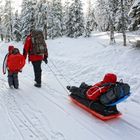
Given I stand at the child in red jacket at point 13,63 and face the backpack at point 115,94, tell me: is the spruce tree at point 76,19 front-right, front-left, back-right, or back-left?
back-left

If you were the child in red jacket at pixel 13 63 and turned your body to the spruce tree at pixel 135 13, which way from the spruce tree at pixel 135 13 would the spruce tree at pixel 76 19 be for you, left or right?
left

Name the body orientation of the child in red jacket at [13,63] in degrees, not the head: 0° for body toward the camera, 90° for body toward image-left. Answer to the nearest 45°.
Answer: approximately 180°

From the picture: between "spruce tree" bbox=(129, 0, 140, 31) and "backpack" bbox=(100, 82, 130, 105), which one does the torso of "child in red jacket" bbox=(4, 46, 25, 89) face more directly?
the spruce tree

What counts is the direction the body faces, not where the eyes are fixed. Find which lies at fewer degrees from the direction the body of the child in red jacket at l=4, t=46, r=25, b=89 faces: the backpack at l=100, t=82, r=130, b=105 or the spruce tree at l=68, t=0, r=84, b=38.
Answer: the spruce tree

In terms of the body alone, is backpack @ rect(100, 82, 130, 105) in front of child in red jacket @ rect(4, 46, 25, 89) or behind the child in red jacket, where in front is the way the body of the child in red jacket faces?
behind

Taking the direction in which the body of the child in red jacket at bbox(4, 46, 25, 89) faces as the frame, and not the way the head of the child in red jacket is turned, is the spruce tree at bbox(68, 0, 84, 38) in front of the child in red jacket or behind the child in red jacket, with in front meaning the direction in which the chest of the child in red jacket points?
in front

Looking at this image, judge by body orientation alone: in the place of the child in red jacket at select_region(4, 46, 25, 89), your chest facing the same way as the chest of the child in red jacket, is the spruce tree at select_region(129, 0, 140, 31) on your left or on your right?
on your right
